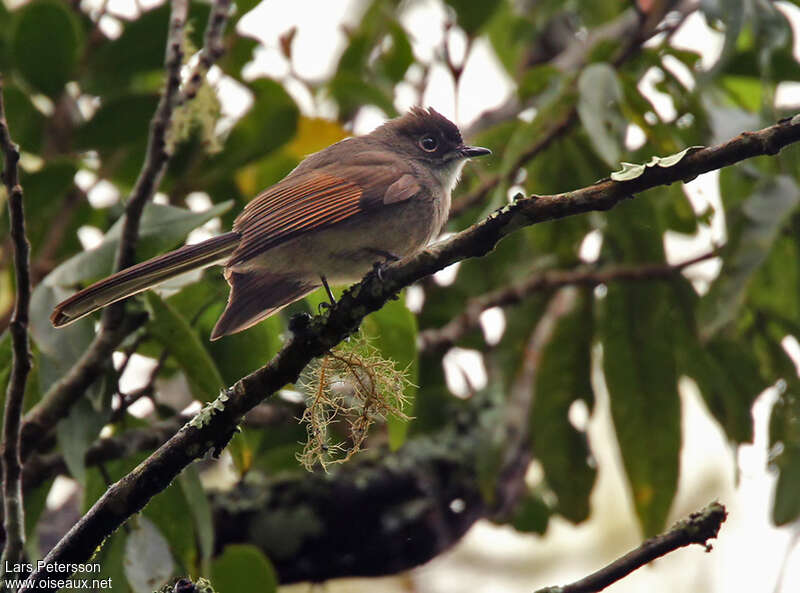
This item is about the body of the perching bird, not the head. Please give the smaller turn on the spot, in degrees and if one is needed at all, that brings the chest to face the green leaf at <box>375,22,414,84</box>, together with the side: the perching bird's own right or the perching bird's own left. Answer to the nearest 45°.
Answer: approximately 45° to the perching bird's own left

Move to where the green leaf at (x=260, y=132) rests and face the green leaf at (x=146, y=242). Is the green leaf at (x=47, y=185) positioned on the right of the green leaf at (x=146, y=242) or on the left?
right

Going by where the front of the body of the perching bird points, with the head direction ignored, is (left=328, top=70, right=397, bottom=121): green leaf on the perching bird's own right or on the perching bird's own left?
on the perching bird's own left

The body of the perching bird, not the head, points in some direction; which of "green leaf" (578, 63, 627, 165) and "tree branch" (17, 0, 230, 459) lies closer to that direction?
the green leaf

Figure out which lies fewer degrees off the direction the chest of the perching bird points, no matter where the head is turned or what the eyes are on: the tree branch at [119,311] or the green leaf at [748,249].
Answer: the green leaf

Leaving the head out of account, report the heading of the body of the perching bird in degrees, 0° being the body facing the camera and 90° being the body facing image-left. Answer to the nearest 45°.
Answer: approximately 270°
